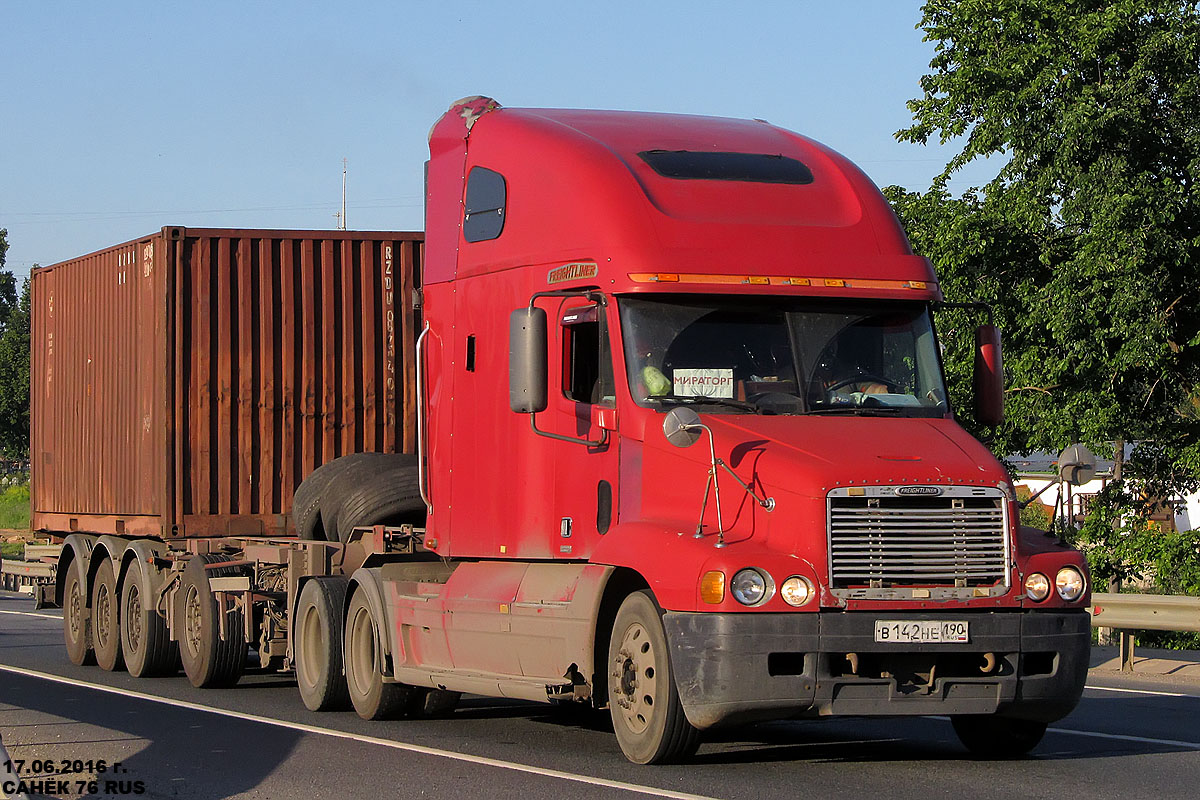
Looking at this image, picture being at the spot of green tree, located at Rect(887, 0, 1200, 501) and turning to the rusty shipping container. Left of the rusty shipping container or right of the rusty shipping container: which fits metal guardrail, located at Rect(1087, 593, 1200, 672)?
left

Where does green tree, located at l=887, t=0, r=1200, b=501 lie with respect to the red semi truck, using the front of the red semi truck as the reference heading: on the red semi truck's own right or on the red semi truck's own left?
on the red semi truck's own left

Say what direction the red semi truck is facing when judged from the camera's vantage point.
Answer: facing the viewer and to the right of the viewer

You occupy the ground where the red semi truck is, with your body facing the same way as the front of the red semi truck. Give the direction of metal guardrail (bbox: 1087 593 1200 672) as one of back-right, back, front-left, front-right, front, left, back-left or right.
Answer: left
